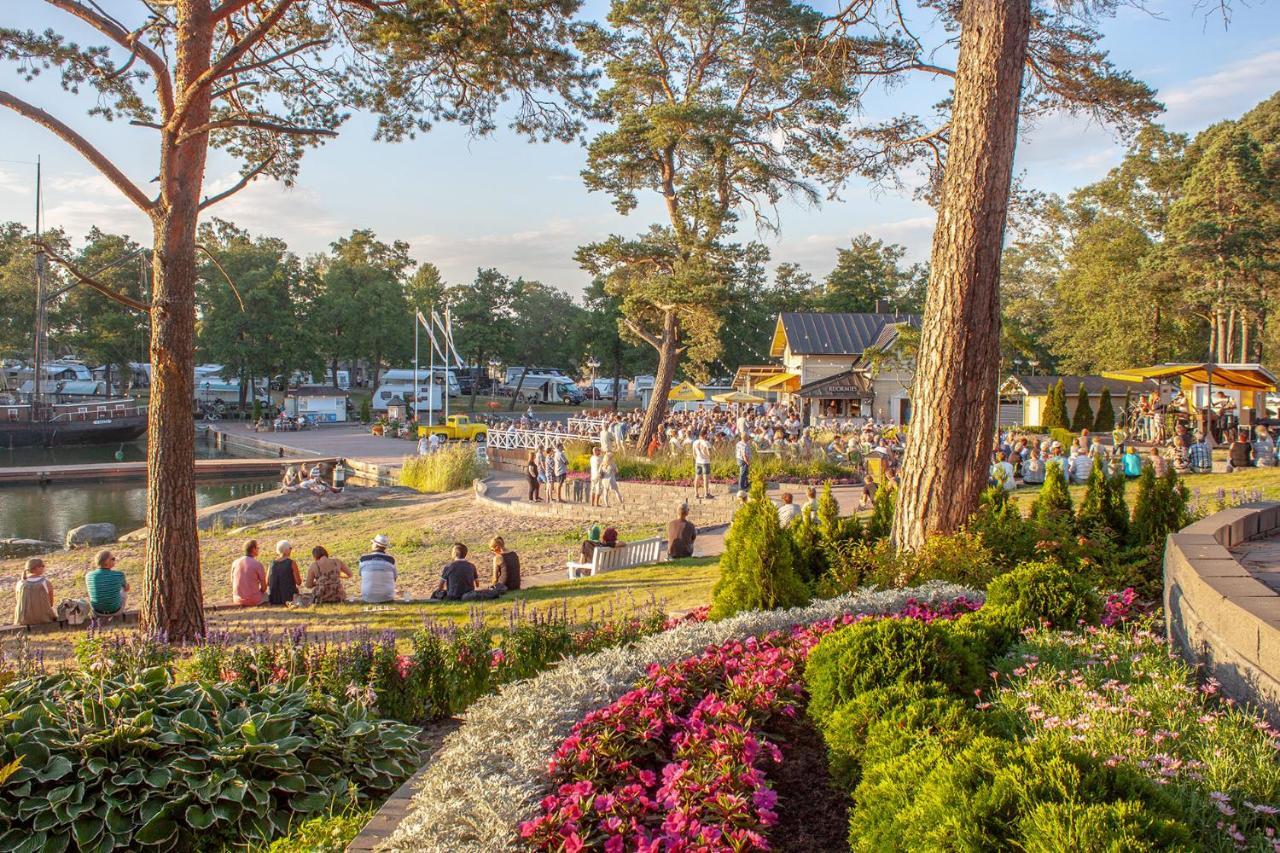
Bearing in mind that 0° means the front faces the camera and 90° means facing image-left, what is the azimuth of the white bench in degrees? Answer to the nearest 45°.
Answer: approximately 135°

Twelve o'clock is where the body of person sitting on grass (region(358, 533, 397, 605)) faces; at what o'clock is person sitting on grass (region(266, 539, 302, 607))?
person sitting on grass (region(266, 539, 302, 607)) is roughly at 10 o'clock from person sitting on grass (region(358, 533, 397, 605)).

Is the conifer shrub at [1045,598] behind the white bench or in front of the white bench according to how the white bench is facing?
behind

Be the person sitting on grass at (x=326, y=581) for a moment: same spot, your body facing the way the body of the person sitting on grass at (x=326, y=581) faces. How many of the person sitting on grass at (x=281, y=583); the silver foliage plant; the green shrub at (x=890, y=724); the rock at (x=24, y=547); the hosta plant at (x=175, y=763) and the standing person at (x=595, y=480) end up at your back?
3

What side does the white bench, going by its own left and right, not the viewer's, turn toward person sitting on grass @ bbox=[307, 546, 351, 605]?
left

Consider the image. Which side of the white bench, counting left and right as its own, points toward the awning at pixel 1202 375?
right

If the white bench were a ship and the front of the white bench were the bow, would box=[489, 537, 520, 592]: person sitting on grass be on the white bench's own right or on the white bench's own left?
on the white bench's own left

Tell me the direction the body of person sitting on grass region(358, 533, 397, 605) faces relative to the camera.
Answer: away from the camera

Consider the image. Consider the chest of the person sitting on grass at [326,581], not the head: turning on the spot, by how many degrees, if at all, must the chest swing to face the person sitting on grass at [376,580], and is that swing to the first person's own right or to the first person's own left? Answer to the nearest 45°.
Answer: approximately 135° to the first person's own right

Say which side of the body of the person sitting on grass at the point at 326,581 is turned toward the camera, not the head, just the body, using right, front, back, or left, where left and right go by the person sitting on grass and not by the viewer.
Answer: back
